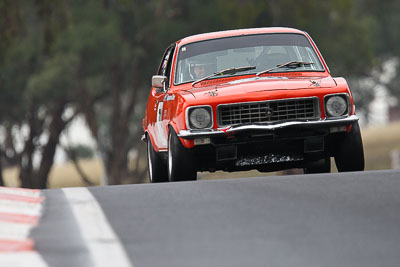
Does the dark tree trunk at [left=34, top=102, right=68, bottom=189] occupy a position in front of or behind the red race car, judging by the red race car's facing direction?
behind

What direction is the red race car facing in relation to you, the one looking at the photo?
facing the viewer
